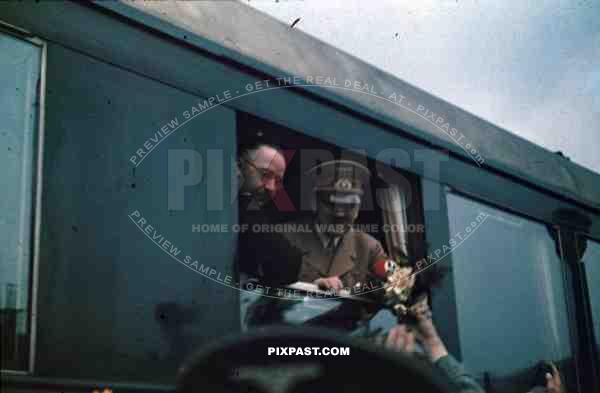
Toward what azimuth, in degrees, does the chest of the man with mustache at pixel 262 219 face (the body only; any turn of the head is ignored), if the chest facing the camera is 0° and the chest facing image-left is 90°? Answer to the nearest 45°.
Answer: approximately 315°

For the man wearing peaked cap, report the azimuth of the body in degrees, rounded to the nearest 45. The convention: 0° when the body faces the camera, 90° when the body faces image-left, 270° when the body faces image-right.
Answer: approximately 0°
